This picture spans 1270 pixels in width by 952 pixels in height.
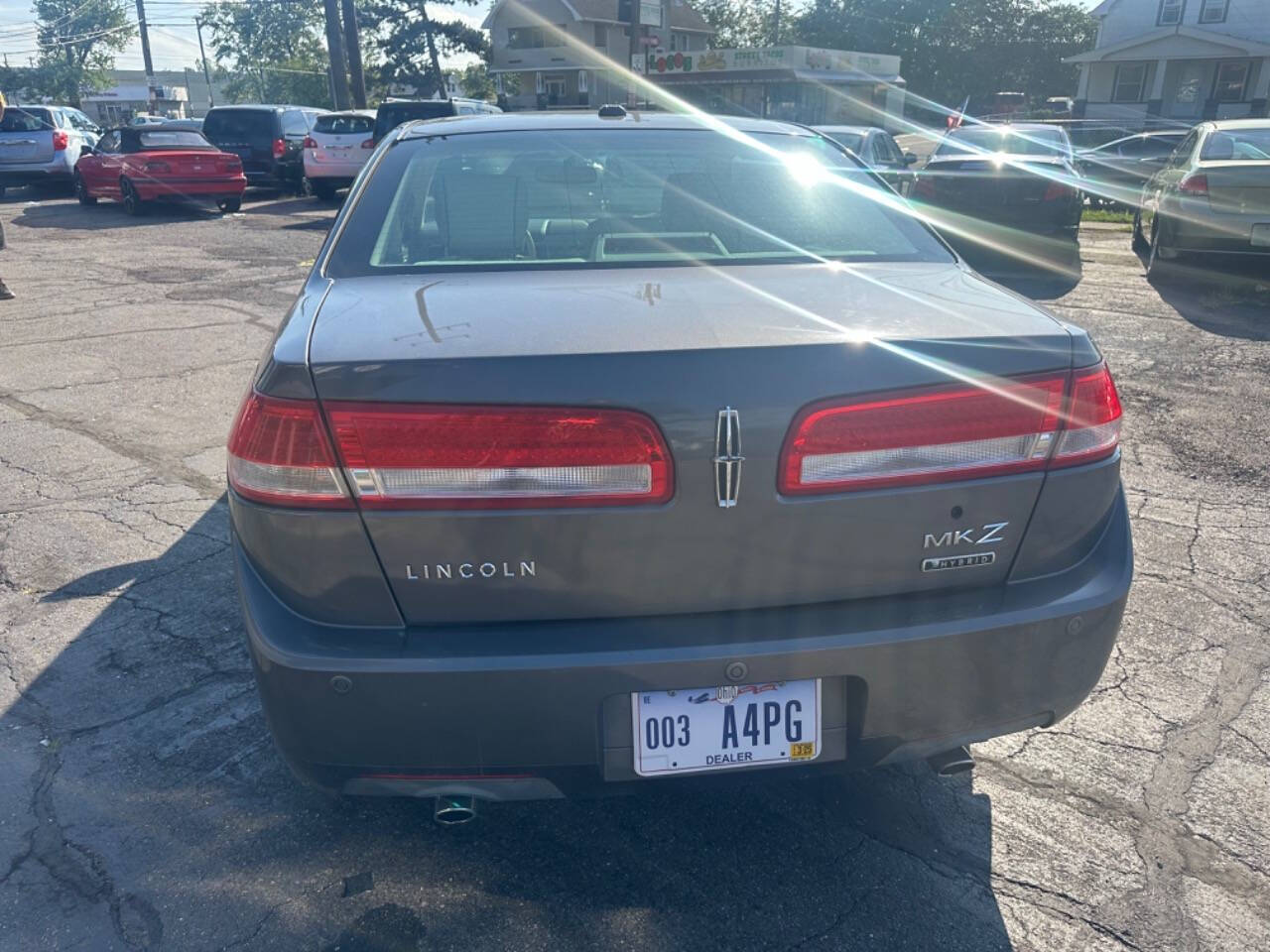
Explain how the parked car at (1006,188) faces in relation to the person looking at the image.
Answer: facing away from the viewer

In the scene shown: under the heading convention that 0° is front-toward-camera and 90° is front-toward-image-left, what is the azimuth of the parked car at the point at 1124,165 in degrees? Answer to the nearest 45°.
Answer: approximately 135°

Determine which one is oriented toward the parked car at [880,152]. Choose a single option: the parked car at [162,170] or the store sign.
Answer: the store sign

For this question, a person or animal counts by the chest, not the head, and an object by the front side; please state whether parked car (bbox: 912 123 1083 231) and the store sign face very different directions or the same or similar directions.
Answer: very different directions

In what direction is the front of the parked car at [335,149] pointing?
away from the camera

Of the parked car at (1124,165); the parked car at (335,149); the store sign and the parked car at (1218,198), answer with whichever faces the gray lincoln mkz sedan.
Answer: the store sign

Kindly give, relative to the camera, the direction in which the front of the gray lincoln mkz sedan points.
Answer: facing away from the viewer

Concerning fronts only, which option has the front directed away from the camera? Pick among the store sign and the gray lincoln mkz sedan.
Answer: the gray lincoln mkz sedan

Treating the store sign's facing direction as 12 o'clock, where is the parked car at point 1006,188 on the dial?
The parked car is roughly at 12 o'clock from the store sign.

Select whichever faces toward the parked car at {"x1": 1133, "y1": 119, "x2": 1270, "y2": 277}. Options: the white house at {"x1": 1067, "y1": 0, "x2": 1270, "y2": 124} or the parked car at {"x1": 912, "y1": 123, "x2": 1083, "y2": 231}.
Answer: the white house

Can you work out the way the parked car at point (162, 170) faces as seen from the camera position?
facing away from the viewer and to the left of the viewer
